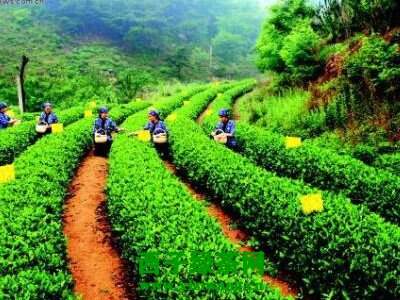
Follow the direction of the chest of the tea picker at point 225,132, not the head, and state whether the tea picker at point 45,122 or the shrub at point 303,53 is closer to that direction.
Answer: the tea picker

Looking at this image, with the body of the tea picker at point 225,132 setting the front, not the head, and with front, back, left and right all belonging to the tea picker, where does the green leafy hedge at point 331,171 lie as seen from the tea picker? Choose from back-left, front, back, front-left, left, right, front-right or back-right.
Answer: left

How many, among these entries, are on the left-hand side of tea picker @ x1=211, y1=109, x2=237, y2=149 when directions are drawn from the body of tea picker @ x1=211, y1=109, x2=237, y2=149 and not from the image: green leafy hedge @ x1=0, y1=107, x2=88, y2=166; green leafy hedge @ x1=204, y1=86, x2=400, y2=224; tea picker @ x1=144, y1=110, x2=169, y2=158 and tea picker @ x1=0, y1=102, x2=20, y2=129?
1

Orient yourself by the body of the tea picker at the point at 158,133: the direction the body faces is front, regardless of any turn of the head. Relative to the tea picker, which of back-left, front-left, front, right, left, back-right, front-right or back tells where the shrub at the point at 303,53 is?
back

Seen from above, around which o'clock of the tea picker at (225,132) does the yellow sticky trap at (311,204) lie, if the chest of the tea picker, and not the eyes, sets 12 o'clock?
The yellow sticky trap is roughly at 10 o'clock from the tea picker.

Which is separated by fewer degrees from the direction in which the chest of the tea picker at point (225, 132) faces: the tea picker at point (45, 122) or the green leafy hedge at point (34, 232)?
the green leafy hedge

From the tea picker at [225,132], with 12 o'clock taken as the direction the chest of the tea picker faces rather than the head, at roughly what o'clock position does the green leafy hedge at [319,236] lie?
The green leafy hedge is roughly at 10 o'clock from the tea picker.

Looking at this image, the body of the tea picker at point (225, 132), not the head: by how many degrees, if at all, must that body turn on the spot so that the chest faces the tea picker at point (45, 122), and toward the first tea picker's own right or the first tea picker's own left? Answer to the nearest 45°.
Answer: approximately 45° to the first tea picker's own right

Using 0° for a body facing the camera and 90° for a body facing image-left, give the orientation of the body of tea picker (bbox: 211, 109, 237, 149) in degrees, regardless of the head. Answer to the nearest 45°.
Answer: approximately 45°

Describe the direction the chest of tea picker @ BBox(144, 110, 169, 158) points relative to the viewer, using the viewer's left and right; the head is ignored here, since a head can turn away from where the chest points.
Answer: facing the viewer and to the left of the viewer

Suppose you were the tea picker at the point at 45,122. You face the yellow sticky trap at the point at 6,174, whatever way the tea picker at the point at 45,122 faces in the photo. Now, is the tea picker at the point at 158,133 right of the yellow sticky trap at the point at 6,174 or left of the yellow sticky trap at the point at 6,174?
left

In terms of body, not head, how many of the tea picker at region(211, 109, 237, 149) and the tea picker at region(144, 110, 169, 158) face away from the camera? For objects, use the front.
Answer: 0

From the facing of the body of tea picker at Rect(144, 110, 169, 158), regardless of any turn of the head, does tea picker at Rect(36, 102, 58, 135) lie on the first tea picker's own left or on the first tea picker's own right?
on the first tea picker's own right
